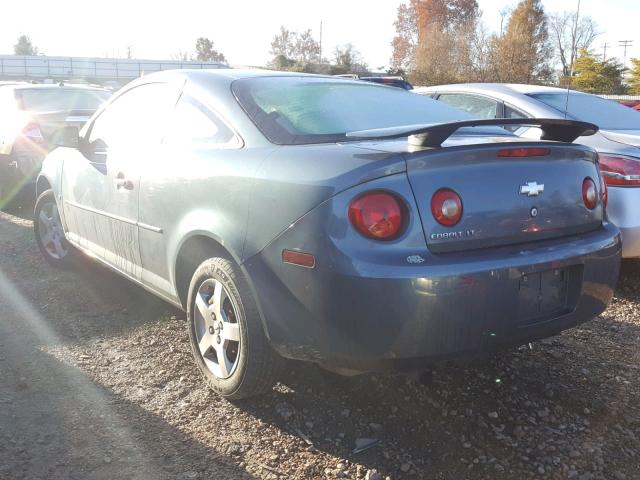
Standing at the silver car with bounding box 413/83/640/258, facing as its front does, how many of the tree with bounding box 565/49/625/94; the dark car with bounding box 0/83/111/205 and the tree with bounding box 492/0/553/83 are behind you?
0

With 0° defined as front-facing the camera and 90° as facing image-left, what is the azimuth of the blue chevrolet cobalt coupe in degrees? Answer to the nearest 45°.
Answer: approximately 135°

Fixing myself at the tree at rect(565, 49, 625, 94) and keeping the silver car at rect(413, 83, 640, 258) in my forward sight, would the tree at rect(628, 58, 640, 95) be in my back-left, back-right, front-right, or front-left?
back-left

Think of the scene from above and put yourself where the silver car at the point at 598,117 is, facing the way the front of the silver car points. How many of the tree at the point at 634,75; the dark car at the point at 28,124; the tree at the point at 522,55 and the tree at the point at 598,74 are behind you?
0

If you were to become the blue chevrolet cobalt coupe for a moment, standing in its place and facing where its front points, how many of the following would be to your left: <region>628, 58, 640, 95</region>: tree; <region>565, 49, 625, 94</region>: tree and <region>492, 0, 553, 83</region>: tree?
0

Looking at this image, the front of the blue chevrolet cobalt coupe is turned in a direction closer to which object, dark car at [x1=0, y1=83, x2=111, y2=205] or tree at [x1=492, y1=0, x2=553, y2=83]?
the dark car

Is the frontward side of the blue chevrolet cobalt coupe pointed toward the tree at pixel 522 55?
no

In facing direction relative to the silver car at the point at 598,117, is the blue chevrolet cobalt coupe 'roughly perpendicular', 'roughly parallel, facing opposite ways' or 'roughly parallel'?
roughly parallel

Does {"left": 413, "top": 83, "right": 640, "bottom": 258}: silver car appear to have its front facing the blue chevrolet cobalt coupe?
no

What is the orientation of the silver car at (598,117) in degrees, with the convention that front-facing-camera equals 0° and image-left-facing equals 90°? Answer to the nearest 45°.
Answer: approximately 135°

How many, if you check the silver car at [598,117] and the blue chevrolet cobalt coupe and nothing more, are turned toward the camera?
0

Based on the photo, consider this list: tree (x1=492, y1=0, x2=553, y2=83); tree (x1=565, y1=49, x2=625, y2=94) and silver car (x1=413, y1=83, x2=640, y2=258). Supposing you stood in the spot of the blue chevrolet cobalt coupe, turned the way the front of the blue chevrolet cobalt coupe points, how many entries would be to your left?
0

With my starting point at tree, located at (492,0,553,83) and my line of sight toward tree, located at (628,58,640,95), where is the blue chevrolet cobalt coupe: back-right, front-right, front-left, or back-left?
back-right

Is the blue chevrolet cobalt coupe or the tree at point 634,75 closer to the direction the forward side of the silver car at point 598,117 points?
the tree

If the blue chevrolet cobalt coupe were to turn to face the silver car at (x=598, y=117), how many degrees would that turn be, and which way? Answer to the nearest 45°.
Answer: approximately 90° to its right

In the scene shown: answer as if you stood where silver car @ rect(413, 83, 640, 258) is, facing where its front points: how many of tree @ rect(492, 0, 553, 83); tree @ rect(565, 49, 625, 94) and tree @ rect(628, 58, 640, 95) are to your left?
0

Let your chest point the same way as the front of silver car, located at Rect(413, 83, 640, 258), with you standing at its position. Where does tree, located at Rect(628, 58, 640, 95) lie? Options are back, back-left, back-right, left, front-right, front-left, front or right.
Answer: front-right
